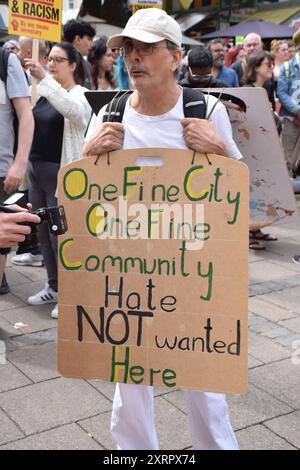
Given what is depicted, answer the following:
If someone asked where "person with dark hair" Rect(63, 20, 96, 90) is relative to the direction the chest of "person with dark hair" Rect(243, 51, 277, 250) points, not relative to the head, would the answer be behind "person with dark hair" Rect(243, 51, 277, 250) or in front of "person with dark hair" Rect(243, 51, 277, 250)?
behind

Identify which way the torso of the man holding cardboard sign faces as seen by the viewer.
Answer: toward the camera

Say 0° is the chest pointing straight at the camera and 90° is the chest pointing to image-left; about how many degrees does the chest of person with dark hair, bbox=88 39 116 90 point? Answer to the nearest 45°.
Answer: approximately 315°

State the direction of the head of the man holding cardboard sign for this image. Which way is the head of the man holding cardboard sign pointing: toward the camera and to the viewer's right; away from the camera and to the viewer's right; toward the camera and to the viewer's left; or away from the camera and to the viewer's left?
toward the camera and to the viewer's left

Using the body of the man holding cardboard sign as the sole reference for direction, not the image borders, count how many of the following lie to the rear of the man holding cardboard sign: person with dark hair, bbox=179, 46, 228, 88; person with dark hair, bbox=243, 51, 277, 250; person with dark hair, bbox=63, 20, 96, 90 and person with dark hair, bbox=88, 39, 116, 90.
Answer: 4

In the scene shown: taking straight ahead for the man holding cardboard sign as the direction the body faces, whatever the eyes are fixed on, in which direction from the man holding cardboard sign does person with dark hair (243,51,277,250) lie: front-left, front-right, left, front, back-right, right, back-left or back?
back

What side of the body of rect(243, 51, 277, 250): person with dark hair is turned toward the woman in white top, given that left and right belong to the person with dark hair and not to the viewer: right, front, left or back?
right

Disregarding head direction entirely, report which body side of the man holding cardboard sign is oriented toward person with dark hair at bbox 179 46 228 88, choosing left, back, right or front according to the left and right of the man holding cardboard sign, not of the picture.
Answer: back

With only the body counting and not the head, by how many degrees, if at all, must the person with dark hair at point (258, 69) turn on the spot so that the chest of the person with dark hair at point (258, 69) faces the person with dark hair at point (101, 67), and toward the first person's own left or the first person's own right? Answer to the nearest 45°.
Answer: approximately 135° to the first person's own right

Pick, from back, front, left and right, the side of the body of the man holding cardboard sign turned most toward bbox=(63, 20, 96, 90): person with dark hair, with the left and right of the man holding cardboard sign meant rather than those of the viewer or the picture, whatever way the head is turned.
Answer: back
